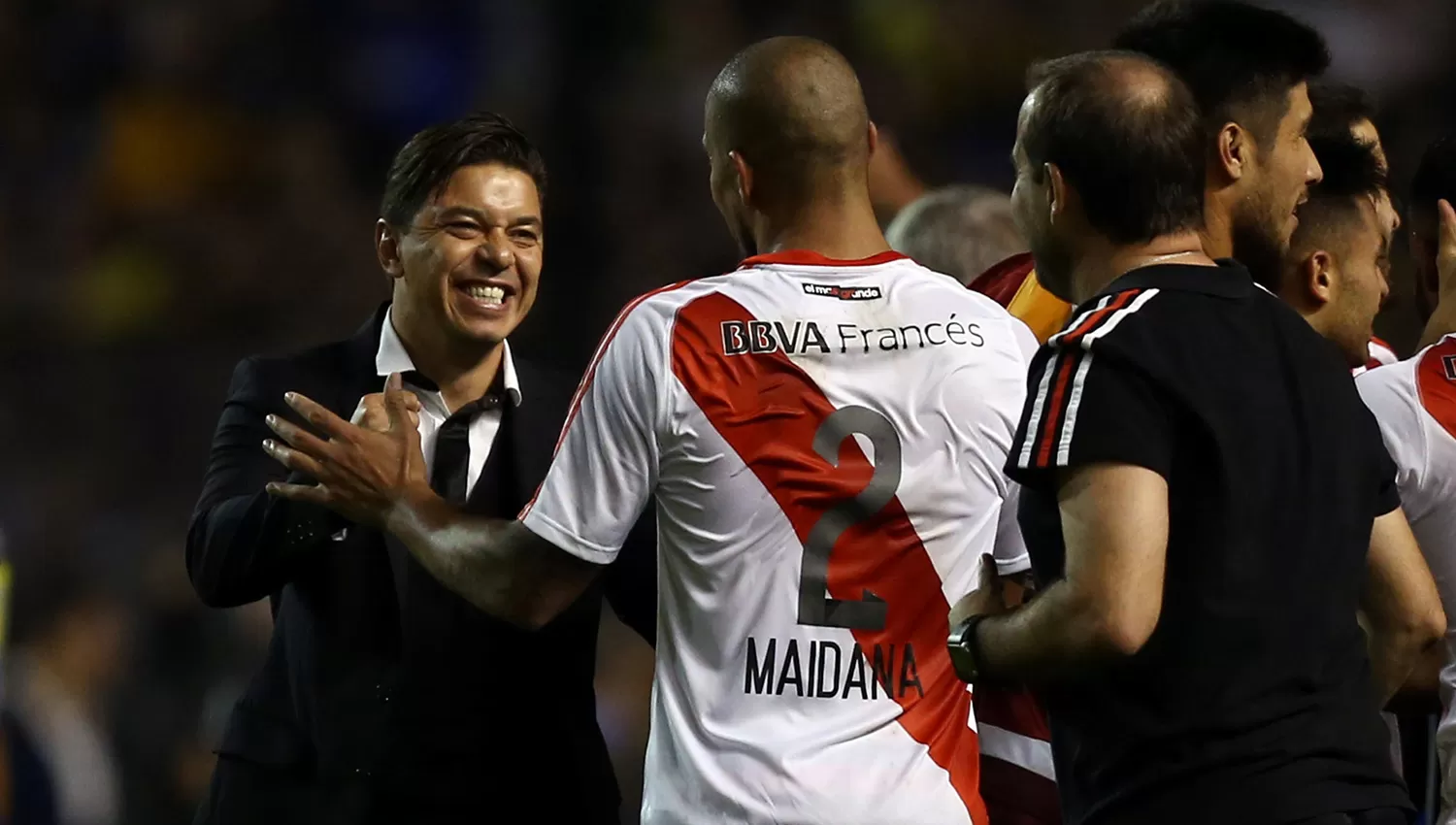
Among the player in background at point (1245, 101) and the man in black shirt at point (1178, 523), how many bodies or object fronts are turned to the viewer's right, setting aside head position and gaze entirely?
1

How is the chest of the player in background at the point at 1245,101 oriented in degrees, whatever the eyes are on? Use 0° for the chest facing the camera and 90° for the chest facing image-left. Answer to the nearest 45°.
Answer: approximately 270°

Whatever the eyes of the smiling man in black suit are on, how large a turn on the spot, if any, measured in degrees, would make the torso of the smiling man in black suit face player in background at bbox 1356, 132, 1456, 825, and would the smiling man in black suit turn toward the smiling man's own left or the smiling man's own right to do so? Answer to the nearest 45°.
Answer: approximately 45° to the smiling man's own left

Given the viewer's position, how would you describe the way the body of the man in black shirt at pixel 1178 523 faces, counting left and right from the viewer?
facing away from the viewer and to the left of the viewer

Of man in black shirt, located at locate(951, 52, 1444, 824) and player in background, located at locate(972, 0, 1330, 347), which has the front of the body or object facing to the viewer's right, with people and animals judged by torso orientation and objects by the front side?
the player in background

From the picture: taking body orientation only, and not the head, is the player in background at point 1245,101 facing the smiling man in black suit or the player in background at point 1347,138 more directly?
the player in background

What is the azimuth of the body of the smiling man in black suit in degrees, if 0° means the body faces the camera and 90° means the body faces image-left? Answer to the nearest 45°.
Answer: approximately 315°

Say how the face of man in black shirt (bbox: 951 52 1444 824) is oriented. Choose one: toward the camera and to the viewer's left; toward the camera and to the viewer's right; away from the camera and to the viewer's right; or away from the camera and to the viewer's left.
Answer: away from the camera and to the viewer's left

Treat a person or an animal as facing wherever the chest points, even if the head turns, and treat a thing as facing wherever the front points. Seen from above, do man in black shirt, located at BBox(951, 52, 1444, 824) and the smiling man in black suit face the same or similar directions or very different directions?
very different directions

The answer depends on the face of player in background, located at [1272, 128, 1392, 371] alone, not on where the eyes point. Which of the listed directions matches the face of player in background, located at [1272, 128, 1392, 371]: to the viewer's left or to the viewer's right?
to the viewer's right
